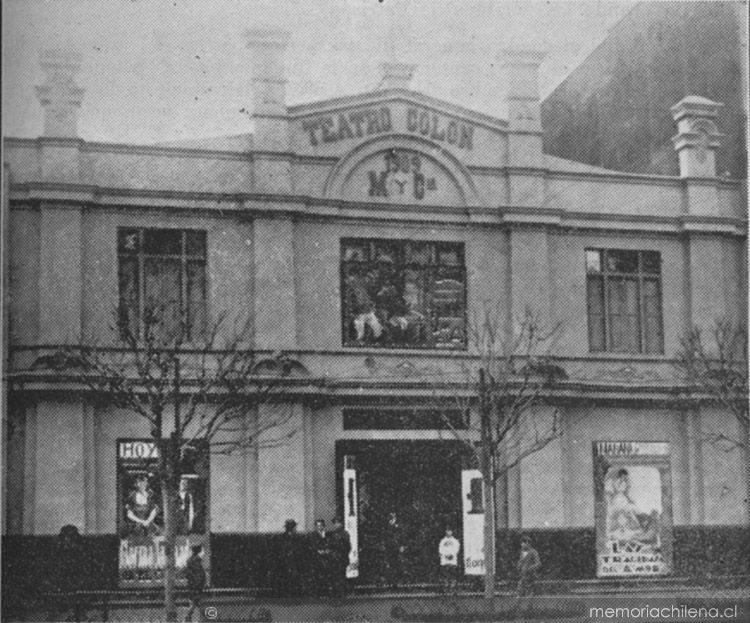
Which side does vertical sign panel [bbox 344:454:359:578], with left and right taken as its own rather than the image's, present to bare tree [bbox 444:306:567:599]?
left

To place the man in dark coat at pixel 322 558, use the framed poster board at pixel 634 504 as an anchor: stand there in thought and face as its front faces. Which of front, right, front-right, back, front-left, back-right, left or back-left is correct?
front-right

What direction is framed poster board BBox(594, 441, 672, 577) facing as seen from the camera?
toward the camera

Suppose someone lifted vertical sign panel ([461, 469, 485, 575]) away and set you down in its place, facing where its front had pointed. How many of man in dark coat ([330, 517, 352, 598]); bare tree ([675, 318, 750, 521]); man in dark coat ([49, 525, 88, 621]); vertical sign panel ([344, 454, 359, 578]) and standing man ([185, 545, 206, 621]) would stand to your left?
1

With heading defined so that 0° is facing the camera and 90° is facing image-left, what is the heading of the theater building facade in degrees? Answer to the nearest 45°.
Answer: approximately 0°

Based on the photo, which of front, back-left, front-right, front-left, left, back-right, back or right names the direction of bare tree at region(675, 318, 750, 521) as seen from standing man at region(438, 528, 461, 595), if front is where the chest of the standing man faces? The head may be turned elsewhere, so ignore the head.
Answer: left

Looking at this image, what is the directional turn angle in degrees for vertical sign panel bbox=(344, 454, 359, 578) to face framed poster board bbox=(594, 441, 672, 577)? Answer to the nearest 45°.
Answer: approximately 90° to its left

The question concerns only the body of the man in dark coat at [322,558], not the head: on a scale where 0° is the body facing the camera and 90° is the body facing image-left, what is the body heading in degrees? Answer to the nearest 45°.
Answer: approximately 0°
